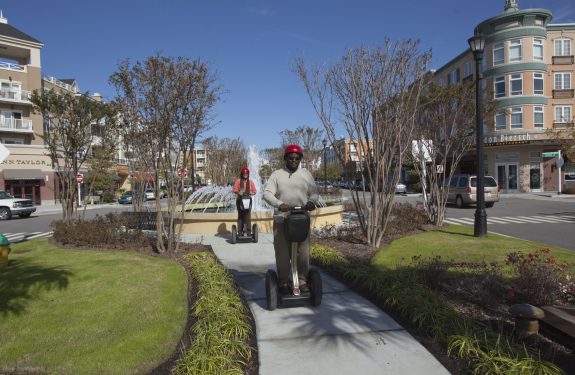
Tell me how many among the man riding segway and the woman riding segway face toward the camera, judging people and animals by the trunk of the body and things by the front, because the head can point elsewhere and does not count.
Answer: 2

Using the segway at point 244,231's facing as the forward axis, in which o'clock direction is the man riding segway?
The man riding segway is roughly at 12 o'clock from the segway.

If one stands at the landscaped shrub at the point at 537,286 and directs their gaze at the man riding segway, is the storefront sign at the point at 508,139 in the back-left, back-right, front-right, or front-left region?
back-right

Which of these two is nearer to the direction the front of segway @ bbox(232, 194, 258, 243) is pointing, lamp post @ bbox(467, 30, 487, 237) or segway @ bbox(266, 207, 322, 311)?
the segway

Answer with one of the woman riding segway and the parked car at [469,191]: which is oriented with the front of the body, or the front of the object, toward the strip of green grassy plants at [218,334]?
the woman riding segway

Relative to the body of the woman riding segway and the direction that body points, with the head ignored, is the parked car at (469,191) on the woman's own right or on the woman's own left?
on the woman's own left

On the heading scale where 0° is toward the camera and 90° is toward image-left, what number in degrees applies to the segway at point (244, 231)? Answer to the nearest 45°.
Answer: approximately 0°

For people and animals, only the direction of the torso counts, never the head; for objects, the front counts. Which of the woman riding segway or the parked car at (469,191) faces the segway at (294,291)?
the woman riding segway

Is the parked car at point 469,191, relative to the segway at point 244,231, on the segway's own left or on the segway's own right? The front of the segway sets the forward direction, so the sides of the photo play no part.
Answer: on the segway's own left

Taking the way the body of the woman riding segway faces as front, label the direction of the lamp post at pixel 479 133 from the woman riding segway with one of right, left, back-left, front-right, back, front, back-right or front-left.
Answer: left

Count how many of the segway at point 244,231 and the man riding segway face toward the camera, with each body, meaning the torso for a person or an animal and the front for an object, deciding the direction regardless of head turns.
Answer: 2

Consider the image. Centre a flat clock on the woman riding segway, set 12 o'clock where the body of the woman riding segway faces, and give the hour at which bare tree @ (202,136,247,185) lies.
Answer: The bare tree is roughly at 6 o'clock from the woman riding segway.

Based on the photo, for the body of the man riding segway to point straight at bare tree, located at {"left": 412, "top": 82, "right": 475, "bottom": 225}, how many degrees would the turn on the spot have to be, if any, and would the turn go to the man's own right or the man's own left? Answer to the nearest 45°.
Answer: approximately 135° to the man's own left

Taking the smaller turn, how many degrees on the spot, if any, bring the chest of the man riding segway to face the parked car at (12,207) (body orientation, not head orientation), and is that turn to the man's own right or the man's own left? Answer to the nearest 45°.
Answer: approximately 135° to the man's own right

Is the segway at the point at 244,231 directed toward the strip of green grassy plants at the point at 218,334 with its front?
yes
